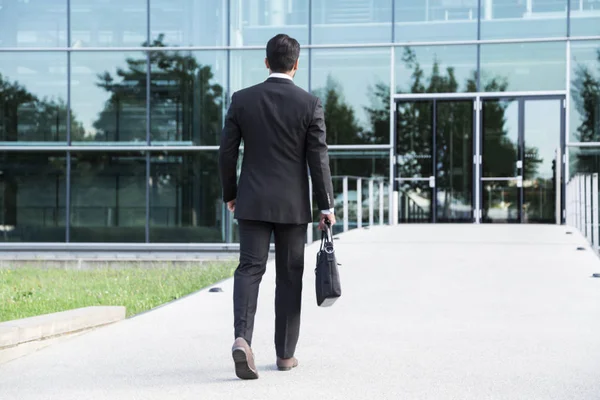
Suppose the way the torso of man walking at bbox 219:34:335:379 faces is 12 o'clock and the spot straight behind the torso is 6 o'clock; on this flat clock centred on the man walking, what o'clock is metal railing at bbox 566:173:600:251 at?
The metal railing is roughly at 1 o'clock from the man walking.

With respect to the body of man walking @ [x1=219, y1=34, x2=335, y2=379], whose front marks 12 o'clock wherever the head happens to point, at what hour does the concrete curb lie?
The concrete curb is roughly at 10 o'clock from the man walking.

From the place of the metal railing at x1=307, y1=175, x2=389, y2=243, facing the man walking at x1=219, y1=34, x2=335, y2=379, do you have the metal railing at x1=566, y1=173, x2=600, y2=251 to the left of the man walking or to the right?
left

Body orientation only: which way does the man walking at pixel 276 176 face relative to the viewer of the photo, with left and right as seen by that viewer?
facing away from the viewer

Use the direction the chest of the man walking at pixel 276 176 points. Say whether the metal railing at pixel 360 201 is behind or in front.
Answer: in front
